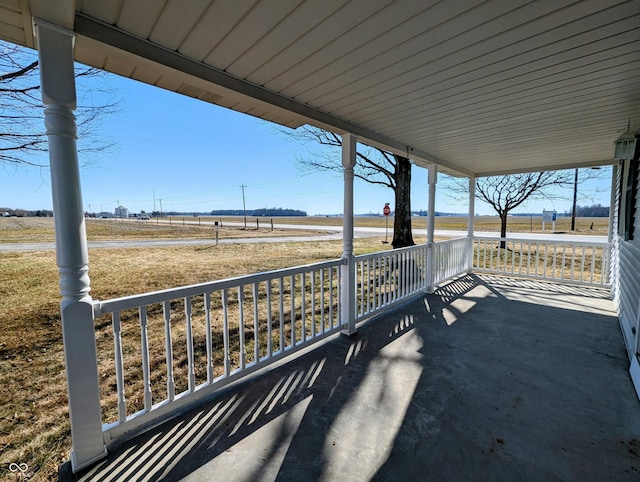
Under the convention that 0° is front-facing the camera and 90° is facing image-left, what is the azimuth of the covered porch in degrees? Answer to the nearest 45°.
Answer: approximately 135°

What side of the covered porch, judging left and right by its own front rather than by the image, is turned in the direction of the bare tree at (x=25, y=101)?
front

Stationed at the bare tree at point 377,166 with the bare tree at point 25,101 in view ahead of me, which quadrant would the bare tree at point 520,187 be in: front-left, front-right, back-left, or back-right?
back-left
